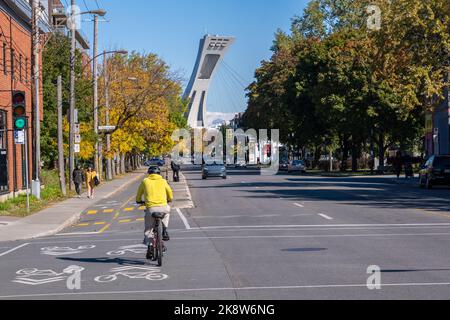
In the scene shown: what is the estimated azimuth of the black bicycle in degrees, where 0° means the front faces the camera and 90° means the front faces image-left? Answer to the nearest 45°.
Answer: approximately 180°

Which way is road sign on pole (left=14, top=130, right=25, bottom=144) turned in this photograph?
toward the camera

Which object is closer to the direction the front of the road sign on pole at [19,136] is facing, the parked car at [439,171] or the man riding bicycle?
the man riding bicycle

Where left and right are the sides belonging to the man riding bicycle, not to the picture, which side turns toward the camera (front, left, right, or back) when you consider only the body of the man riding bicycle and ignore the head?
back

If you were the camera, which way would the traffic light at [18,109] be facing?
facing the viewer

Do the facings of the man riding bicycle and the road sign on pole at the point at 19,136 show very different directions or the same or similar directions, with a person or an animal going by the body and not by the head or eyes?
very different directions

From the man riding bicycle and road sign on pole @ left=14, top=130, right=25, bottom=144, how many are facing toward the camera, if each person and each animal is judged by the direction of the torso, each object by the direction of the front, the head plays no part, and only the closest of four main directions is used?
1

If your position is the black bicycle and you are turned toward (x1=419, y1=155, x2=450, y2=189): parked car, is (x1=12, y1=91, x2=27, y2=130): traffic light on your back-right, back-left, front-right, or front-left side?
front-left

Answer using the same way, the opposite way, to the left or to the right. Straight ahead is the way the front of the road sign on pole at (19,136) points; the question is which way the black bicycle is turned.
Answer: the opposite way

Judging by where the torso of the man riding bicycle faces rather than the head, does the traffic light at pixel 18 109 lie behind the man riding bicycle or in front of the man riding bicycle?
in front
